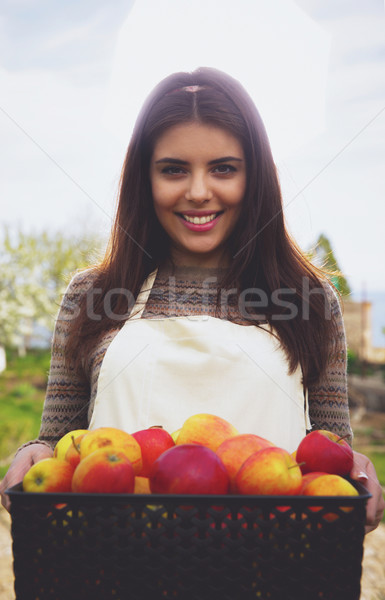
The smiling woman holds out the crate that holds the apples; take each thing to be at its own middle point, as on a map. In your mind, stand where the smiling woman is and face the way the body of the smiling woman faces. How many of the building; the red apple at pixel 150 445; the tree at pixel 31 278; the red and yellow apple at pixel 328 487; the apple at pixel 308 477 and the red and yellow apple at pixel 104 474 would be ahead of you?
4

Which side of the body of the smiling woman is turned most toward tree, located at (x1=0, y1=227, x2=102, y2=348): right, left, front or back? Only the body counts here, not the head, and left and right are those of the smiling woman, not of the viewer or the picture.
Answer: back

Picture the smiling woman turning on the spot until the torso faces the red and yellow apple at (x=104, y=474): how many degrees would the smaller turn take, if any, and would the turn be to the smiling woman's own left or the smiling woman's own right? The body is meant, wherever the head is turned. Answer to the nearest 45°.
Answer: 0° — they already face it

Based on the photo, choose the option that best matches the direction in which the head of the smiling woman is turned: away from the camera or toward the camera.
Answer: toward the camera

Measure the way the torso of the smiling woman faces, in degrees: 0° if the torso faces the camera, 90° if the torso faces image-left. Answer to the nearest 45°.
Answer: approximately 0°

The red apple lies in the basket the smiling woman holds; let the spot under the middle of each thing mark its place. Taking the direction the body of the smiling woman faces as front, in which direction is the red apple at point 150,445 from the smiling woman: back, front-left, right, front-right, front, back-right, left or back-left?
front

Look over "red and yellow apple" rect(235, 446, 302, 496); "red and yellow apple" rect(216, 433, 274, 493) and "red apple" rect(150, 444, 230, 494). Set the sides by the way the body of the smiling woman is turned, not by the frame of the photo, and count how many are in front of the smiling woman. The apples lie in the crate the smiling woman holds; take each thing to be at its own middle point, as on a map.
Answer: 3

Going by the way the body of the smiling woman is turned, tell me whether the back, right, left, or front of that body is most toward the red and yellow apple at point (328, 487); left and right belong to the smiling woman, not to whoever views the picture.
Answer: front

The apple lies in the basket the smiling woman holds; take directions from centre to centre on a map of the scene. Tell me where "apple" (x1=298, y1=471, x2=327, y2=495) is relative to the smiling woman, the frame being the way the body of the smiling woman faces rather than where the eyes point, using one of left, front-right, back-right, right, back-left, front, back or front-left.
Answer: front

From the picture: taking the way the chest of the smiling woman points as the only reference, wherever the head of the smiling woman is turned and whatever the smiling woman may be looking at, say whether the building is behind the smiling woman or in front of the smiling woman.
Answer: behind
